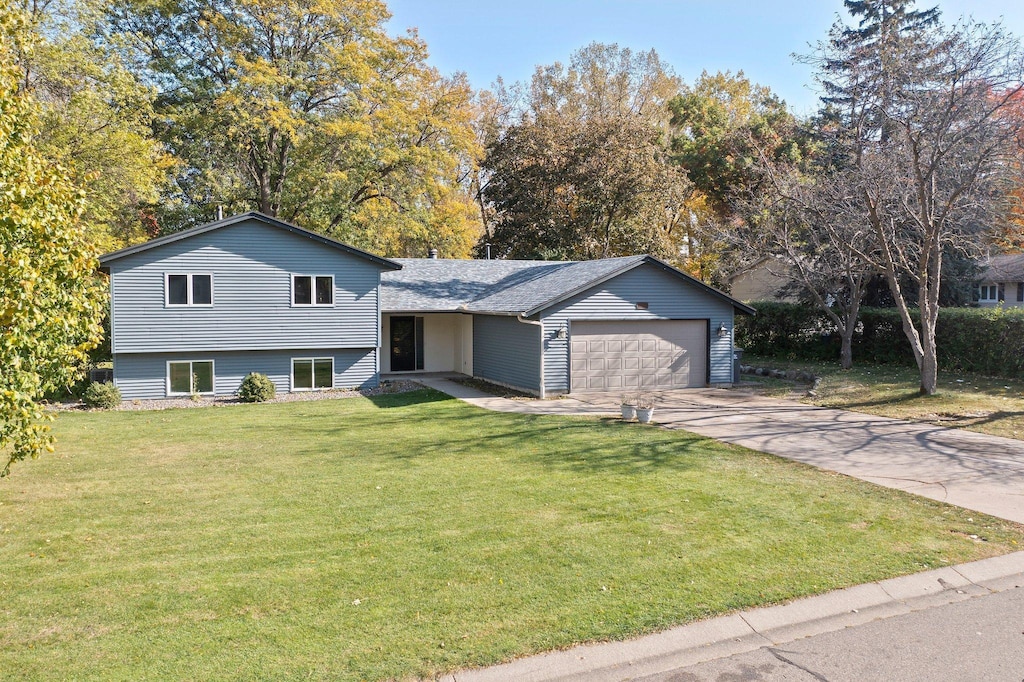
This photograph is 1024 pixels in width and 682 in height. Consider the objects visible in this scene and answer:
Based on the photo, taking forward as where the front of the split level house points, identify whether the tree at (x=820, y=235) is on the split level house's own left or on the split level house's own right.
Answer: on the split level house's own left

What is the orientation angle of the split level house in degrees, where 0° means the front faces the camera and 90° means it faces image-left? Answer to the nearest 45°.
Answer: approximately 0°

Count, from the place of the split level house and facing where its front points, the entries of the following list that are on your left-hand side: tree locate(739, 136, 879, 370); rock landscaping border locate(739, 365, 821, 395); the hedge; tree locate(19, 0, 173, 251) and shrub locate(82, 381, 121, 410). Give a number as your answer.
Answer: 3

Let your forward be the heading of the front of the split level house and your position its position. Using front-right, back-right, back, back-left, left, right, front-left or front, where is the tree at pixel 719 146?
back-left

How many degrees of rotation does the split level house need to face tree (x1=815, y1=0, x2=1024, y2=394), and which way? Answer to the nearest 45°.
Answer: approximately 90° to its left

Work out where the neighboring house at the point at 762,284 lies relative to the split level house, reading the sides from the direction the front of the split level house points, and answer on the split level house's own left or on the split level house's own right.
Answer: on the split level house's own left

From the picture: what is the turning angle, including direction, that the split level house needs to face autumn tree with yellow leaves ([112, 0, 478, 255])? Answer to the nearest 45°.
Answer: approximately 180°

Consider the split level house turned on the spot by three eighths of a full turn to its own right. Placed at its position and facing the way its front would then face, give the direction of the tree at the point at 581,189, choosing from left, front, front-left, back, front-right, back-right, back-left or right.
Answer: right
